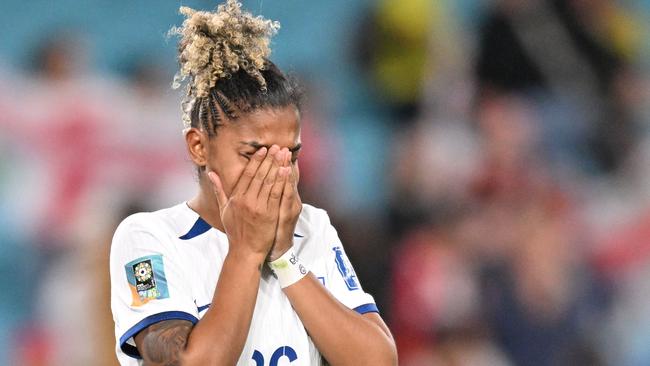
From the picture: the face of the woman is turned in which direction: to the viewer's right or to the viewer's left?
to the viewer's right

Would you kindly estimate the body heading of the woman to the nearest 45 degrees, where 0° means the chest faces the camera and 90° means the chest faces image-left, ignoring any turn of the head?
approximately 315°
